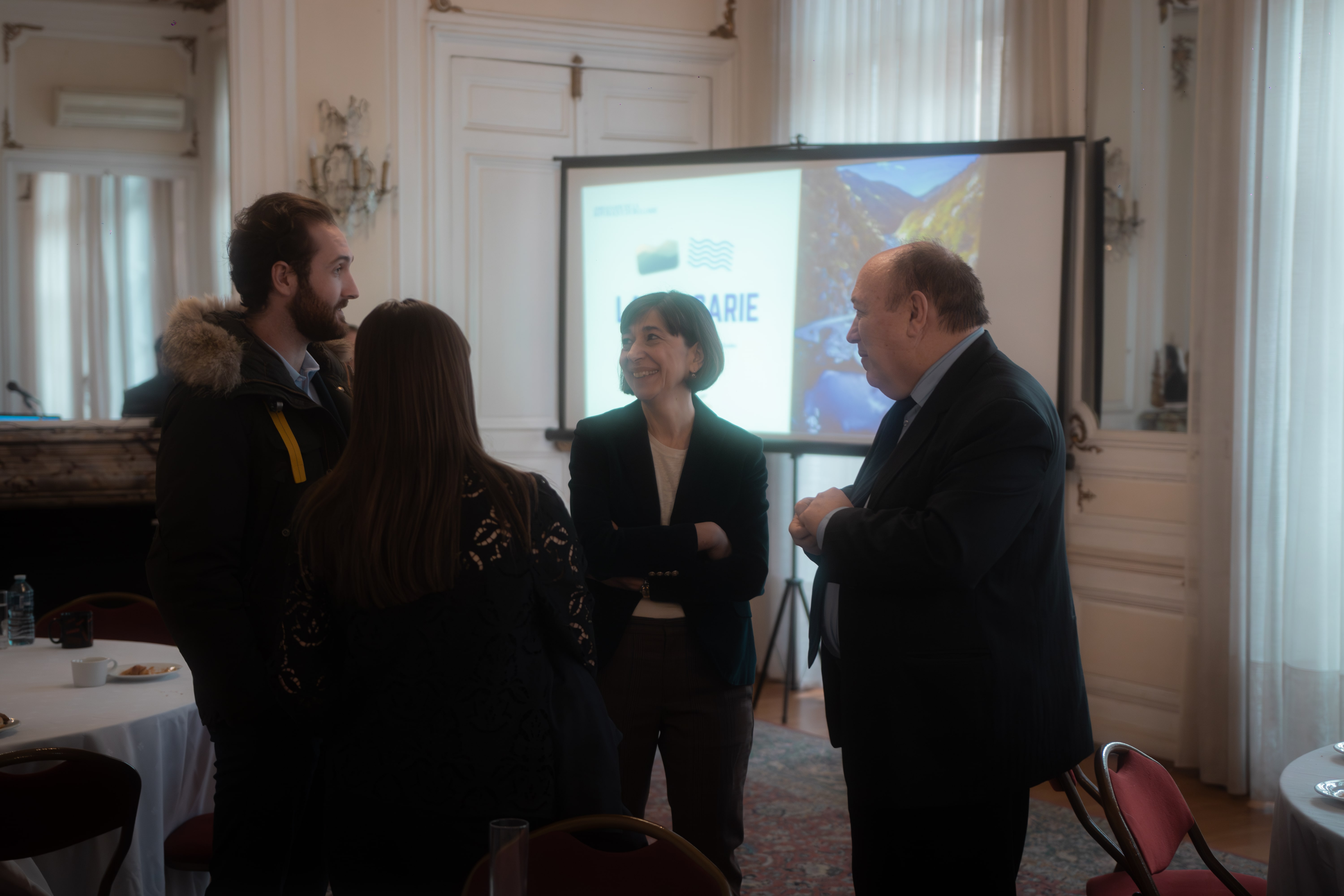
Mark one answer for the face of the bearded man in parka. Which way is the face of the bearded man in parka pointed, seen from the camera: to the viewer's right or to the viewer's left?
to the viewer's right

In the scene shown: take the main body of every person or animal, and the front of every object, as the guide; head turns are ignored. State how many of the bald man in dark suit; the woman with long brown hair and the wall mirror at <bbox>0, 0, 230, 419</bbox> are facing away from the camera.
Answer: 1

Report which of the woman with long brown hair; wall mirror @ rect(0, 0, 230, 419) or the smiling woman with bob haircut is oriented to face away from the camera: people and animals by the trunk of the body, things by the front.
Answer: the woman with long brown hair

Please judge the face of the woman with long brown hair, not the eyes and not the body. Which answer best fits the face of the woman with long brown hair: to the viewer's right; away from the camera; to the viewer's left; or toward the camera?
away from the camera

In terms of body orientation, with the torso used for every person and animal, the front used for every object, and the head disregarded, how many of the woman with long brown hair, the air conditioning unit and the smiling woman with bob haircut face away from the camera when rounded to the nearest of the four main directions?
1

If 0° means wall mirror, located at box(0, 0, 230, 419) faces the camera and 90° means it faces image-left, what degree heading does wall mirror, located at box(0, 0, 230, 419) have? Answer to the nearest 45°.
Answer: approximately 0°

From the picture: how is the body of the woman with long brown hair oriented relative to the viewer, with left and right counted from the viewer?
facing away from the viewer

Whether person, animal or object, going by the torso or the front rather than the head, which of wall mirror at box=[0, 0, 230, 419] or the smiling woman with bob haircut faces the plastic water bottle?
the wall mirror

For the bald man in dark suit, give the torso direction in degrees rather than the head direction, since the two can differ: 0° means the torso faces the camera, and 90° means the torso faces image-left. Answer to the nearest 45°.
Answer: approximately 90°
